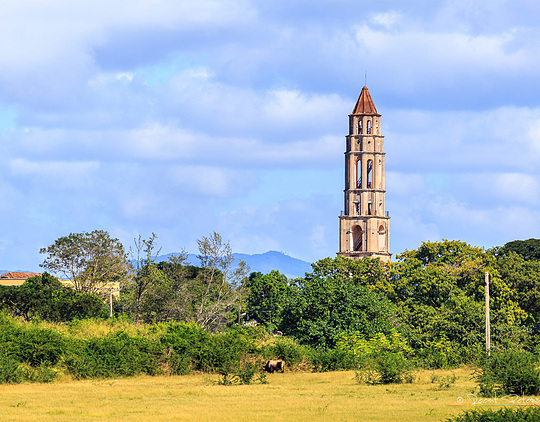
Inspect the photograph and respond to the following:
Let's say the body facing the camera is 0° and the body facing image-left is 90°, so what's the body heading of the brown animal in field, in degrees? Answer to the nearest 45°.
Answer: approximately 90°

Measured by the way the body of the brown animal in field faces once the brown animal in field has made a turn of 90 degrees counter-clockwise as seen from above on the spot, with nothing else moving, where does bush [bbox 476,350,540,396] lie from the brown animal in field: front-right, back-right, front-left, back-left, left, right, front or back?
front-left

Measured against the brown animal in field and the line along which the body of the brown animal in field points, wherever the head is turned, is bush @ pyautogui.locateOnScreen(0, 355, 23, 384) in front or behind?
in front

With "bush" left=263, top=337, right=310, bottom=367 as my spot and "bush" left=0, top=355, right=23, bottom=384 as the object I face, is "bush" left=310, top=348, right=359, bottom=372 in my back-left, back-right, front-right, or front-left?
back-left

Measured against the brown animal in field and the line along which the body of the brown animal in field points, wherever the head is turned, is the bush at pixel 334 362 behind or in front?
behind

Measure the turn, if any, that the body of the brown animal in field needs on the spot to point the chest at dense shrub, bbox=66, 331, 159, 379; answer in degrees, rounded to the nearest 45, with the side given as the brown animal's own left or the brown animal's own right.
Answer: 0° — it already faces it

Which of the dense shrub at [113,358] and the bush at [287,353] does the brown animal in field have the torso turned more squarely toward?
the dense shrub

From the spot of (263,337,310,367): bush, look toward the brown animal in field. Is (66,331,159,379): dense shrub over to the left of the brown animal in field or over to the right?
right

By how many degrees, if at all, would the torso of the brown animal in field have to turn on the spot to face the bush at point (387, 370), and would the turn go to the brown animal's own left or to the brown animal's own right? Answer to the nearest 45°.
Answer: approximately 135° to the brown animal's own left
